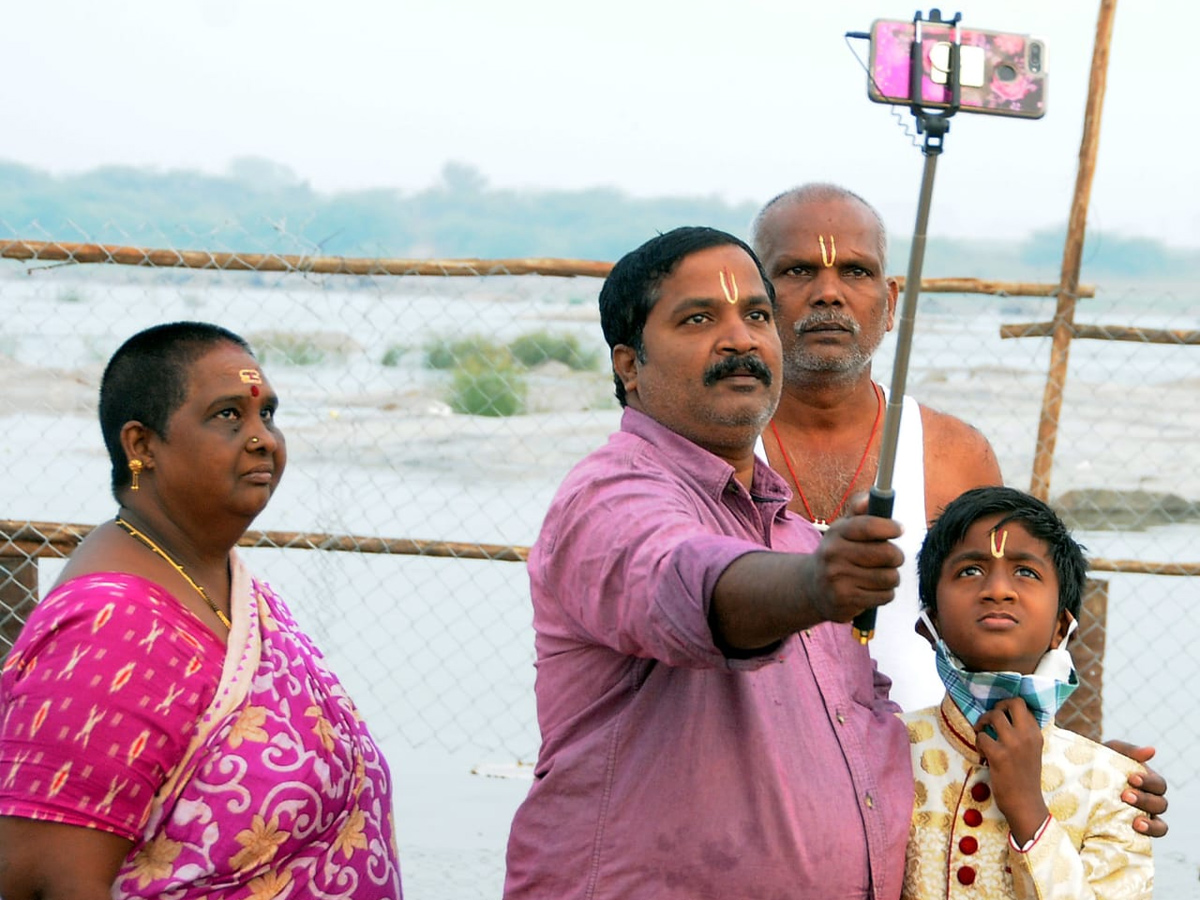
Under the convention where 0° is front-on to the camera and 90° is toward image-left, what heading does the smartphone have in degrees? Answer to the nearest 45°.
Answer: approximately 180°

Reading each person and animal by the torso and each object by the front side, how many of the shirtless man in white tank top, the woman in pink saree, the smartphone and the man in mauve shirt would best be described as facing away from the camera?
1

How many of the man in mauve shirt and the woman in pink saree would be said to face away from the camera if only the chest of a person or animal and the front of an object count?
0

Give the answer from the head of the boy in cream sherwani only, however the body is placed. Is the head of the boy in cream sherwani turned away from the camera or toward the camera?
toward the camera

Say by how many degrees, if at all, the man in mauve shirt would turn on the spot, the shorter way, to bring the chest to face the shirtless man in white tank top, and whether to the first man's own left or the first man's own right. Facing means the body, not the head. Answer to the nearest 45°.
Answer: approximately 135° to the first man's own left

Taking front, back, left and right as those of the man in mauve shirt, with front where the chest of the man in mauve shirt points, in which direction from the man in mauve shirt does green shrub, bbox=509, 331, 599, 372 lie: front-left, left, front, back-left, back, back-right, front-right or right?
back-left

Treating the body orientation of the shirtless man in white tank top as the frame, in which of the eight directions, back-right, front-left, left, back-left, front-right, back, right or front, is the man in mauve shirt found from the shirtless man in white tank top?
front

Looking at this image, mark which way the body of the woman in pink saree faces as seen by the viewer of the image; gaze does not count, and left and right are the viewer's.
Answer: facing the viewer and to the right of the viewer

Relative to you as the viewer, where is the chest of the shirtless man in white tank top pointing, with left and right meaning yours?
facing the viewer

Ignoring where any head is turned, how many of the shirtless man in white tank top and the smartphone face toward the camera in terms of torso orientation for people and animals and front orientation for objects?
1

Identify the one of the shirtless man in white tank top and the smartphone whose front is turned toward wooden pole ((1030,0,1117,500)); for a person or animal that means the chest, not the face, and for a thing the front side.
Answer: the smartphone

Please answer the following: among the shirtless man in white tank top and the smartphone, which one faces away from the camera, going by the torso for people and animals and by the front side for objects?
the smartphone

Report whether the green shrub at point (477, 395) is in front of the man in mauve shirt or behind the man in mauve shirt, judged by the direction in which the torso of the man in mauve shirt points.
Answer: behind

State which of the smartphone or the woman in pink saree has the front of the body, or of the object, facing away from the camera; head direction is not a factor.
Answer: the smartphone

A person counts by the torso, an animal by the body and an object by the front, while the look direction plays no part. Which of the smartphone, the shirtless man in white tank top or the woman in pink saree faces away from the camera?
the smartphone

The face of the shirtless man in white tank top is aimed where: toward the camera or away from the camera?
toward the camera
